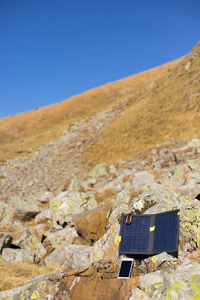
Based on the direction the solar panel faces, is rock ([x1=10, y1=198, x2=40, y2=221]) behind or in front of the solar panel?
behind

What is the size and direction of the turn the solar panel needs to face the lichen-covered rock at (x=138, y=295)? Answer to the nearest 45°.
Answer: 0° — it already faces it

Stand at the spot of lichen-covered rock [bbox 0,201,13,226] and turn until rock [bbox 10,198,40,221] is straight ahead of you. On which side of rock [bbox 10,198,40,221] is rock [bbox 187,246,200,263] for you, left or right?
right

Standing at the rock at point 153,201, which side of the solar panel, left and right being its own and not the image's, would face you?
back

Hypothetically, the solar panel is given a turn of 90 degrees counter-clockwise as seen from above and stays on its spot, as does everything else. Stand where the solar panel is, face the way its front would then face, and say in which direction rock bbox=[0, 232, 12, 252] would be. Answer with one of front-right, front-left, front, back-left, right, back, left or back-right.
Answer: back-left

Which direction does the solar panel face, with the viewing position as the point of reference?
facing the viewer

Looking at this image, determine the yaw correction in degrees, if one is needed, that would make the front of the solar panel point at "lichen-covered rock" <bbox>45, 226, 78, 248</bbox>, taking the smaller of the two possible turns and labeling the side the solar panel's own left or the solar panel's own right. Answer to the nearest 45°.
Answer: approximately 135° to the solar panel's own right

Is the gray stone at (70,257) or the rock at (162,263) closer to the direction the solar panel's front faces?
the rock

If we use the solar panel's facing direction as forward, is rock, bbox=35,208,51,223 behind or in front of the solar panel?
behind

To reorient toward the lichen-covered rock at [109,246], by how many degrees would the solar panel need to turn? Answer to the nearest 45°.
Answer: approximately 135° to its right
